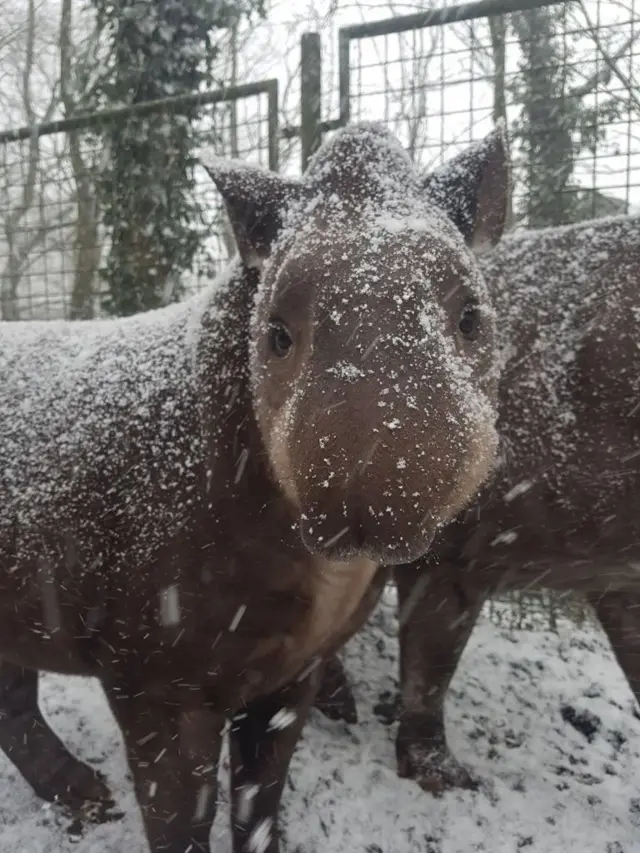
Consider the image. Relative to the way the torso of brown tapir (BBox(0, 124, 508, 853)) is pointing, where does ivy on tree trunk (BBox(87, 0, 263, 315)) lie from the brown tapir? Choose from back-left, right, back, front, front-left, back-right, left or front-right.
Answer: back-left

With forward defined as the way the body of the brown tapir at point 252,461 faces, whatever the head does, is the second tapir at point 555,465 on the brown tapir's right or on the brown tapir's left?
on the brown tapir's left

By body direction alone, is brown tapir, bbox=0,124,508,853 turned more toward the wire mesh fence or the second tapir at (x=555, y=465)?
the second tapir

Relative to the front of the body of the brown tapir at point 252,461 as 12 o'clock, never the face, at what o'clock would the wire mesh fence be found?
The wire mesh fence is roughly at 7 o'clock from the brown tapir.

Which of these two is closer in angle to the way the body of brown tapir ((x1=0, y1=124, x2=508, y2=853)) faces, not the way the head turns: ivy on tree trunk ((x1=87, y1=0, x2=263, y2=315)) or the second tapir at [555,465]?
the second tapir

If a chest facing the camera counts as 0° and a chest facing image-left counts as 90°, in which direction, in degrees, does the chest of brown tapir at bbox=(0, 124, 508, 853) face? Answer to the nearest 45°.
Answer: approximately 315°
